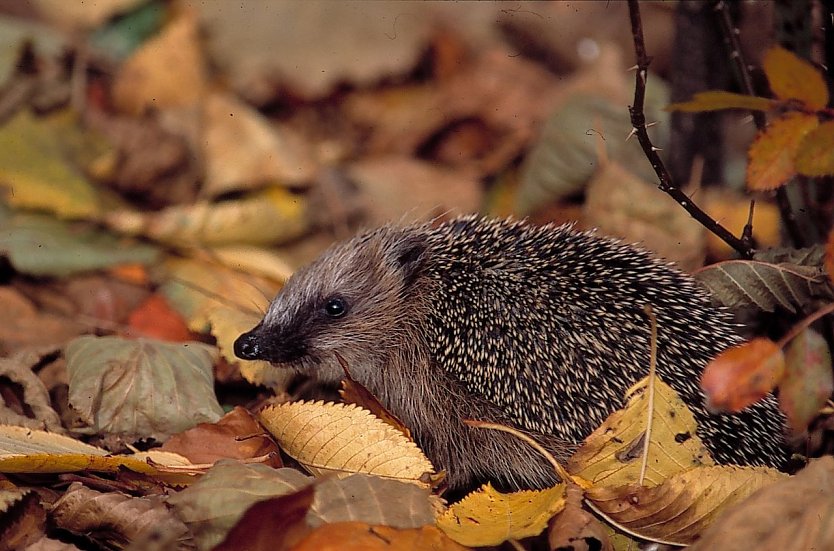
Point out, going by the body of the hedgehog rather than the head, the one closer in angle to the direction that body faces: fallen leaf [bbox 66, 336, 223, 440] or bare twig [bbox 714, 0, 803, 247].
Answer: the fallen leaf

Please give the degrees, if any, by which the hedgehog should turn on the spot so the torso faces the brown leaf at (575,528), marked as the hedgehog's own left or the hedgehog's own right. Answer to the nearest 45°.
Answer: approximately 90° to the hedgehog's own left

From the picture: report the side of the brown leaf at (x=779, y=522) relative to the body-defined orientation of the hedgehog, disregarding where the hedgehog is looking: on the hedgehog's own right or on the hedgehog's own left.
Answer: on the hedgehog's own left

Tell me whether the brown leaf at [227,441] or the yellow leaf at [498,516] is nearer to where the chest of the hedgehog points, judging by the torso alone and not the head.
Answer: the brown leaf

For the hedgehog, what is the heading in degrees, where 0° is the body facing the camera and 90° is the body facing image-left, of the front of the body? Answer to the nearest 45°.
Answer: approximately 90°

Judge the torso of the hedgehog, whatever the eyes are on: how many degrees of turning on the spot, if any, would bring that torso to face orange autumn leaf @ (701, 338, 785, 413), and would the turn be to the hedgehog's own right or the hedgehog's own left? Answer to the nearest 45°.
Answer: approximately 135° to the hedgehog's own left

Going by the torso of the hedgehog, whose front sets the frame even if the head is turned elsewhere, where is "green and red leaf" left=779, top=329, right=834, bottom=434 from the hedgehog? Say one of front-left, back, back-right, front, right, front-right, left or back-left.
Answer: back-left
